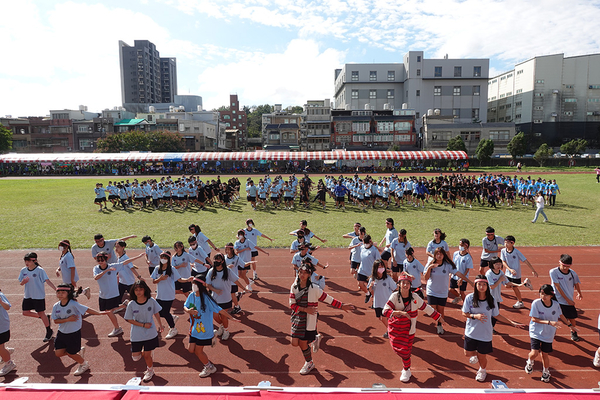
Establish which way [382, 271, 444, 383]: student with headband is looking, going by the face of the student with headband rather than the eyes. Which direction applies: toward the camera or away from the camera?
toward the camera

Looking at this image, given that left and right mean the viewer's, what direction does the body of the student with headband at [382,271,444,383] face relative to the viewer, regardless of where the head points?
facing the viewer
